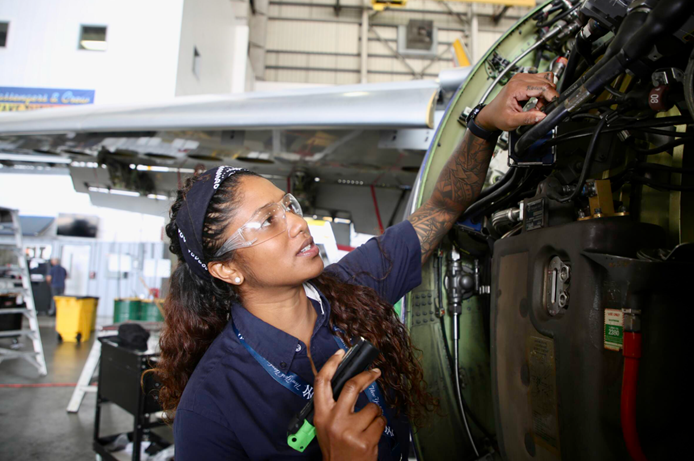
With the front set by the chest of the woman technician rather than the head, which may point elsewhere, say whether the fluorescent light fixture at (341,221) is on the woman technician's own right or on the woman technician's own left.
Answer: on the woman technician's own left

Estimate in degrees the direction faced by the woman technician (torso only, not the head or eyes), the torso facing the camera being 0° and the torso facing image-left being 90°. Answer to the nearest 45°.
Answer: approximately 315°

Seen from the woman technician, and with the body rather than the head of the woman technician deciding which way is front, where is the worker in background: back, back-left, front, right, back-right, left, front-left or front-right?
back

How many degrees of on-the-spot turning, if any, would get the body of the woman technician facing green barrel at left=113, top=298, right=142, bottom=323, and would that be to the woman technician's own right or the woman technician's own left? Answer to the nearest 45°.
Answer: approximately 180°

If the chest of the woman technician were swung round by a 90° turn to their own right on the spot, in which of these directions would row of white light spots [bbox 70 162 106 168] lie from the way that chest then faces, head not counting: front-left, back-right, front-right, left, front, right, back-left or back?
right

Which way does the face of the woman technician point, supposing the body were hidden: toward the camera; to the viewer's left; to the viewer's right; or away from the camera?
to the viewer's right

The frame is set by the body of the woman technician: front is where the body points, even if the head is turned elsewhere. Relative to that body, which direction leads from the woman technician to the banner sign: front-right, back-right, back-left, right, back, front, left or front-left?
back

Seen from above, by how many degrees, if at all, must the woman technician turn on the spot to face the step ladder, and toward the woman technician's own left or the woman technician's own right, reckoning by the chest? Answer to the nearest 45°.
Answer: approximately 180°

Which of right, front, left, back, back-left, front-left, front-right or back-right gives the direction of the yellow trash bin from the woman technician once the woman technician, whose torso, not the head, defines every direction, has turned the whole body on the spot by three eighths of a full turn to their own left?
front-left

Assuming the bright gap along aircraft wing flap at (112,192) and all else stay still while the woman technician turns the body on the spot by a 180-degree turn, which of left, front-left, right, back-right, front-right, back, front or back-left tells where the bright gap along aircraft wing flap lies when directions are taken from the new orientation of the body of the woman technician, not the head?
front
